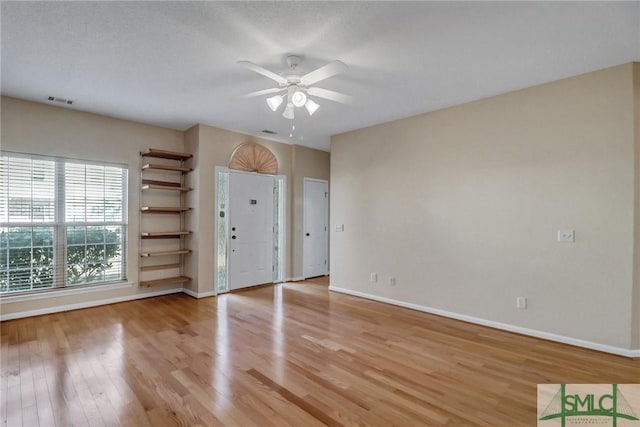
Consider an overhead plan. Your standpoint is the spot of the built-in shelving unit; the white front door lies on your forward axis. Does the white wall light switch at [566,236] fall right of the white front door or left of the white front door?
right

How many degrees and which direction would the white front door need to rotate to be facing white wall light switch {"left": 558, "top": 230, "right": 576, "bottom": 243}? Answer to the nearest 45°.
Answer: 0° — it already faces it

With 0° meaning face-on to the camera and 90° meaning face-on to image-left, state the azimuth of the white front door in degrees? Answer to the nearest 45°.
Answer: approximately 315°

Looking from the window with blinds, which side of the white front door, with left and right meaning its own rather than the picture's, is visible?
right

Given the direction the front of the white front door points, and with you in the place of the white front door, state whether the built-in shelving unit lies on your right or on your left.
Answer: on your right

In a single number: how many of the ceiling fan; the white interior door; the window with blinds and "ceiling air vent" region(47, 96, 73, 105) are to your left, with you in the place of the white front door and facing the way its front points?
1

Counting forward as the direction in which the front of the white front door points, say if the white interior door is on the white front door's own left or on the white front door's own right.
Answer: on the white front door's own left

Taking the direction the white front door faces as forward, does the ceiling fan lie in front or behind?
in front

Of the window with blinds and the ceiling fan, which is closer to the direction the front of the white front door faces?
the ceiling fan

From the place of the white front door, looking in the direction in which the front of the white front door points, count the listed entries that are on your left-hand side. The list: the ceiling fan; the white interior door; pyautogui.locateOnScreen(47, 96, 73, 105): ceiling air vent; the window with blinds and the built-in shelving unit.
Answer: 1

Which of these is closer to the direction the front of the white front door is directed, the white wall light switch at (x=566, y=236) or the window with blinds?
the white wall light switch

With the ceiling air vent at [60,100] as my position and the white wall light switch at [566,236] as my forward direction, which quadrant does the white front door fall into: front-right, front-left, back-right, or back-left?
front-left

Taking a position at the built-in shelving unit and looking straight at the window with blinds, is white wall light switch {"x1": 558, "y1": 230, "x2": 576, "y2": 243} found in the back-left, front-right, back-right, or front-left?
back-left

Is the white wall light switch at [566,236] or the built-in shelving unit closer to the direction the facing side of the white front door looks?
the white wall light switch
